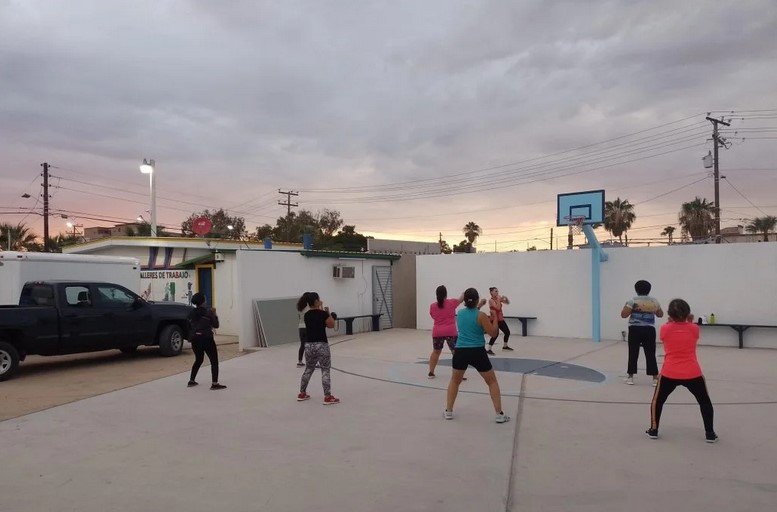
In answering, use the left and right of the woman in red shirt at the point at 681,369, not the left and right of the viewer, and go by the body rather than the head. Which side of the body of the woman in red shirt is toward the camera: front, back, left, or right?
back

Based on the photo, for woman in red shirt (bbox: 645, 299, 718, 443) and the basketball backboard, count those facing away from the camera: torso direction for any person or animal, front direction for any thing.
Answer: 1

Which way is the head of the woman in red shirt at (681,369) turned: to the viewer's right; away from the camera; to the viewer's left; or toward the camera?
away from the camera

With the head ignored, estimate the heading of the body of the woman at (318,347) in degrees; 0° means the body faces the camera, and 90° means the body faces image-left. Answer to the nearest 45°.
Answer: approximately 225°

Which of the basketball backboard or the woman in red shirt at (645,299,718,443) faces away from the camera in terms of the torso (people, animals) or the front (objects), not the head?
the woman in red shirt

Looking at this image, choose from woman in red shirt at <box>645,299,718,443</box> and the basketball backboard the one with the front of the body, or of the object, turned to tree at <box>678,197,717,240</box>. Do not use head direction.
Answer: the woman in red shirt

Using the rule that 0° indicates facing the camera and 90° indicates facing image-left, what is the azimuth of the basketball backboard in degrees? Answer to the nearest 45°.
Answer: approximately 45°

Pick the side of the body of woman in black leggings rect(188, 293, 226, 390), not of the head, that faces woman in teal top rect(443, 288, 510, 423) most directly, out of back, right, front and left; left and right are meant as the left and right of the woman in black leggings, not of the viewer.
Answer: right

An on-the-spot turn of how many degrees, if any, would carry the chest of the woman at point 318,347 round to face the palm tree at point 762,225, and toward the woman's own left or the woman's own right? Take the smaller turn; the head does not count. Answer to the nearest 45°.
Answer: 0° — they already face it

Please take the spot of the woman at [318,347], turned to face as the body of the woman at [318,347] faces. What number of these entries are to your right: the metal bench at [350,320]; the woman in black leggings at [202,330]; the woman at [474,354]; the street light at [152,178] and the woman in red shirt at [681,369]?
2

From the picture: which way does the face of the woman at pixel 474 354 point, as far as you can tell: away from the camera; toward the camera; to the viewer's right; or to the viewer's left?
away from the camera
